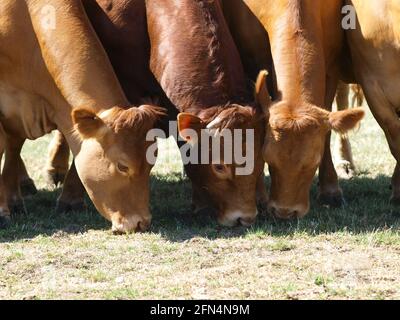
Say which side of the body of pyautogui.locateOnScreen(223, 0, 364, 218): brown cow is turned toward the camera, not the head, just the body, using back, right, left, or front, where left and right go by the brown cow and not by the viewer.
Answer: front

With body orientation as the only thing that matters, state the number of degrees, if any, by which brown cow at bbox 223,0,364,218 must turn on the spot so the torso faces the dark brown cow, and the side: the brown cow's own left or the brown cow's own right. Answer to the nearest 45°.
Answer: approximately 90° to the brown cow's own right

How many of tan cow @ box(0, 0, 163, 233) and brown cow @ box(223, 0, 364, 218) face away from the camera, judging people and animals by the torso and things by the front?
0

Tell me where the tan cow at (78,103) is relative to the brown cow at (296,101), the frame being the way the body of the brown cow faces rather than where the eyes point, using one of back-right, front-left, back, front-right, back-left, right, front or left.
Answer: right

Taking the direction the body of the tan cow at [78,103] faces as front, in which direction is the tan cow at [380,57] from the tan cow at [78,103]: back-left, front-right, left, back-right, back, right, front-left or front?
front-left

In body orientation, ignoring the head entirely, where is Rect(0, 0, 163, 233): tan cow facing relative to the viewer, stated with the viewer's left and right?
facing the viewer and to the right of the viewer

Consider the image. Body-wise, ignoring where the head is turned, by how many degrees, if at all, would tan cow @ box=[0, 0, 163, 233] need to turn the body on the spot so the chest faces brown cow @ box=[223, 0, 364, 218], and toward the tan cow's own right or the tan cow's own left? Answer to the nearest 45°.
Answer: approximately 45° to the tan cow's own left
